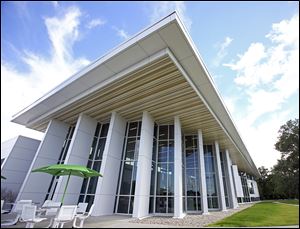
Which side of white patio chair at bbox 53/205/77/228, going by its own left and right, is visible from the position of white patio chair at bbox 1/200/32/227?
right

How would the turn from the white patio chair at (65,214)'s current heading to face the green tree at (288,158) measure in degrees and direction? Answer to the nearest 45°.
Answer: approximately 135° to its left
